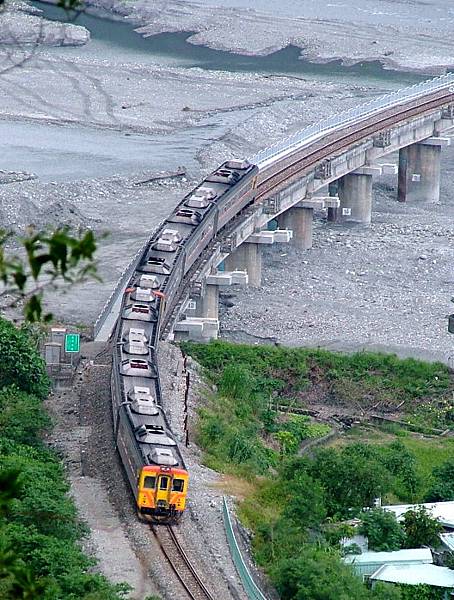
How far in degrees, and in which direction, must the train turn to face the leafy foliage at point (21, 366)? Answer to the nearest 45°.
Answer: approximately 135° to its right

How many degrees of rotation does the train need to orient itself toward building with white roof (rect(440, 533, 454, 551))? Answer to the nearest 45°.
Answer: approximately 45° to its left

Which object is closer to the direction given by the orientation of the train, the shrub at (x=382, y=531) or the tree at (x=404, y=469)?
the shrub

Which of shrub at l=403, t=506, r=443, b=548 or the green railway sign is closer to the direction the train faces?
the shrub

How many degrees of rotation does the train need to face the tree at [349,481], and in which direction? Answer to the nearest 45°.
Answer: approximately 45° to its left

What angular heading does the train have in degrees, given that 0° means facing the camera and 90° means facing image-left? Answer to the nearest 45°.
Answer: approximately 0°

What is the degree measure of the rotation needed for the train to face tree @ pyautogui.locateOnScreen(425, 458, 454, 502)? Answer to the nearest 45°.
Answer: approximately 90° to its left

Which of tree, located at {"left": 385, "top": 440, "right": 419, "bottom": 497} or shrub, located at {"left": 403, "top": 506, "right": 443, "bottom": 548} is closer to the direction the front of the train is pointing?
the shrub

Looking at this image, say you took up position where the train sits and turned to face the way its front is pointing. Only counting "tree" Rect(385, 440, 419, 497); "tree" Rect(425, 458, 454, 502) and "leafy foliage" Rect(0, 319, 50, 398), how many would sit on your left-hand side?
2
